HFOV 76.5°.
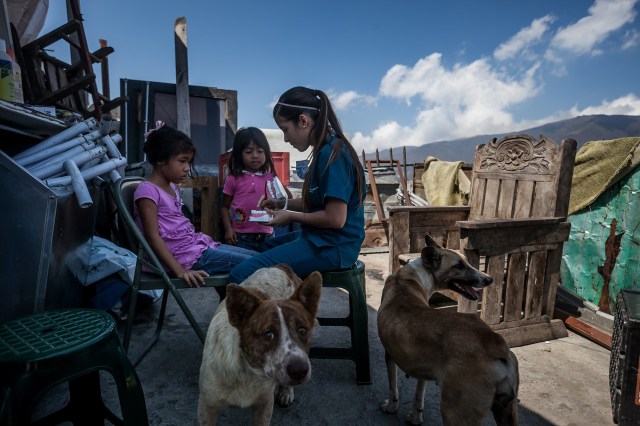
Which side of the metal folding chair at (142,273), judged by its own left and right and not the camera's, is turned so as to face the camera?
right

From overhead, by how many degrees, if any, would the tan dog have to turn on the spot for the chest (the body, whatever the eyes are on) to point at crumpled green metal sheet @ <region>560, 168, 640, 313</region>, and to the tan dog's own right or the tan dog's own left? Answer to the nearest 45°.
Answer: approximately 90° to the tan dog's own right

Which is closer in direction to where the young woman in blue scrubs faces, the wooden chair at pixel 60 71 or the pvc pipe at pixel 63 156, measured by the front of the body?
the pvc pipe

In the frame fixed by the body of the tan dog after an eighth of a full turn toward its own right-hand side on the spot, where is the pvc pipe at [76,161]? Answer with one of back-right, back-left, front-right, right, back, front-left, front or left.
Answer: left

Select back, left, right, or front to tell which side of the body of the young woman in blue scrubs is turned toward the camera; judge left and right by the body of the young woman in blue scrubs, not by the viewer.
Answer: left

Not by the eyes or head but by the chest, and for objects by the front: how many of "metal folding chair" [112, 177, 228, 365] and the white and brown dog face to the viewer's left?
0

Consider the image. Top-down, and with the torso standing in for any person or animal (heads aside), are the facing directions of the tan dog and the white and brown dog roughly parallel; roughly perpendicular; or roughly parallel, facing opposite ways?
roughly parallel, facing opposite ways

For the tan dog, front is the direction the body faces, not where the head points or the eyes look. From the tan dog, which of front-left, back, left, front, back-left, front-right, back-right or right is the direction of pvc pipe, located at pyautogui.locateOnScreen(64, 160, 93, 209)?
front-left

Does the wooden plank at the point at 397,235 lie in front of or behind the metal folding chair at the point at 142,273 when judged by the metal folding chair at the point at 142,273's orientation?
in front

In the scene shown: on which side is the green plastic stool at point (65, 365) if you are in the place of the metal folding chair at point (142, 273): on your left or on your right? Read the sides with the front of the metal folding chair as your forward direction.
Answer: on your right

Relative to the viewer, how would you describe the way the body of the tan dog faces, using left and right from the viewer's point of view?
facing away from the viewer and to the left of the viewer

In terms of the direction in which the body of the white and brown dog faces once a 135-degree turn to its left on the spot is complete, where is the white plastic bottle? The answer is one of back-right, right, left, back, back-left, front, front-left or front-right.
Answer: left

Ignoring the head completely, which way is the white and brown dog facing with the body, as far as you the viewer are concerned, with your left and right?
facing the viewer

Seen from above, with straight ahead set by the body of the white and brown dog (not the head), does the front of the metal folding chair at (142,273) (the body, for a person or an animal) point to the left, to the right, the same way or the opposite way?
to the left

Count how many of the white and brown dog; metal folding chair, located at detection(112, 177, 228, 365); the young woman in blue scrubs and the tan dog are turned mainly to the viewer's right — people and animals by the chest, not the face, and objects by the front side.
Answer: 1

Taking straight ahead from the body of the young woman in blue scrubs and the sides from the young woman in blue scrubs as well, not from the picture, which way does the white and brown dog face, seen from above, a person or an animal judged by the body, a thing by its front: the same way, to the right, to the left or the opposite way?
to the left

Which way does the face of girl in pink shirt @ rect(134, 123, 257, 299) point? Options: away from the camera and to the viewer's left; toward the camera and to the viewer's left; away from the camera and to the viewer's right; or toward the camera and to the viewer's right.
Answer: toward the camera and to the viewer's right

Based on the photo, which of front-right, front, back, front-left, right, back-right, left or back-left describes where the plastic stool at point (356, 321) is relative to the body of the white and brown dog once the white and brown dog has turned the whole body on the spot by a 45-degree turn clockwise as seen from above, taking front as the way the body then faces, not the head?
back

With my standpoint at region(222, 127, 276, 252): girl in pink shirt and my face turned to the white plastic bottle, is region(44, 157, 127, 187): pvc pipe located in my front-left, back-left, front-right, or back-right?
front-left
